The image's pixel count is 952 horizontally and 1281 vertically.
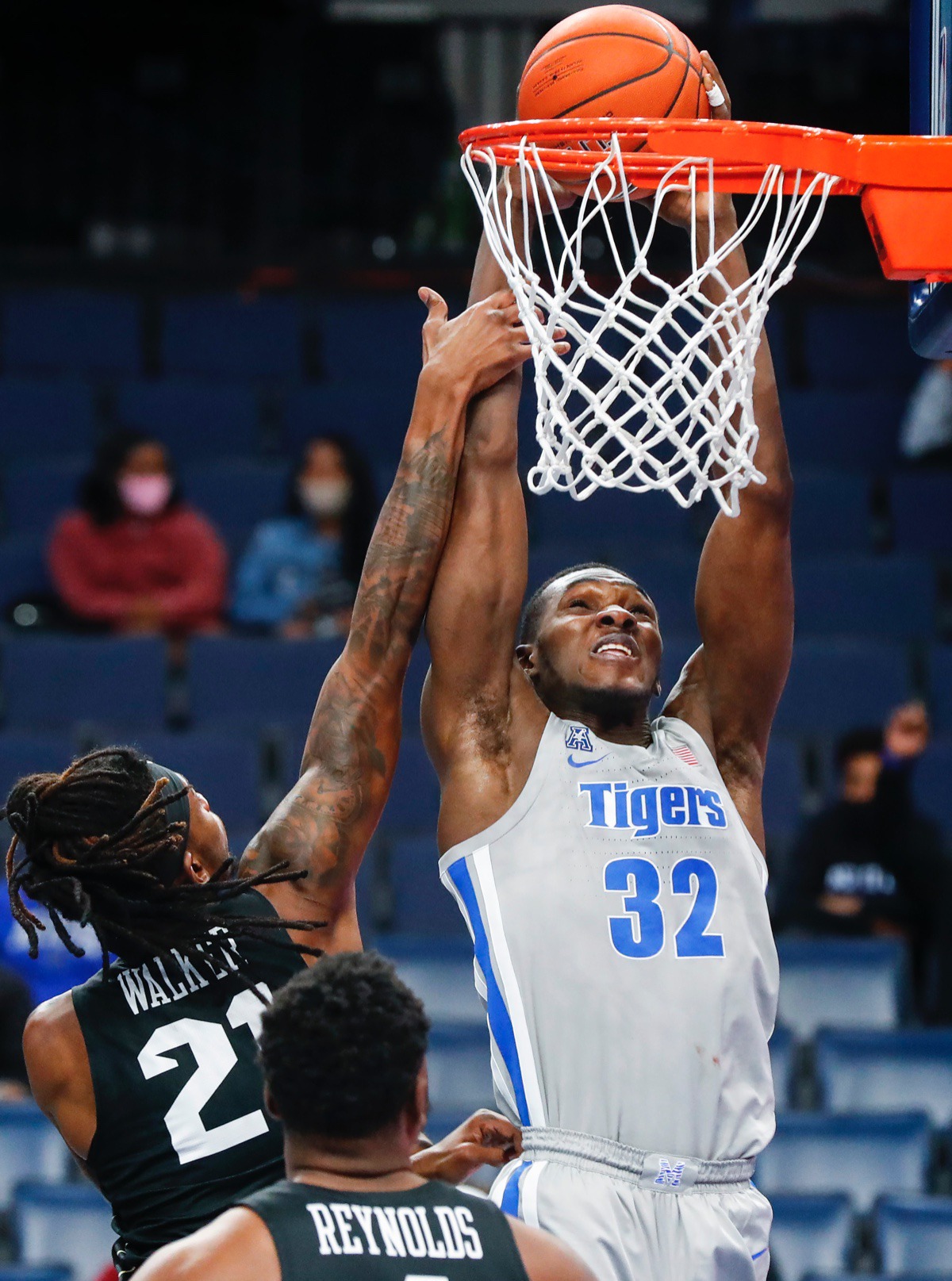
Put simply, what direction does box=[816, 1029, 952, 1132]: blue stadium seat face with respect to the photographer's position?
facing the viewer

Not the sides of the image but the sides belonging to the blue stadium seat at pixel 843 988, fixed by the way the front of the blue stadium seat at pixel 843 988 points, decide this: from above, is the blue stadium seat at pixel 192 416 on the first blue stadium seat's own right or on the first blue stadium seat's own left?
on the first blue stadium seat's own right

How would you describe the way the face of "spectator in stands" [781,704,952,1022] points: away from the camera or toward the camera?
toward the camera

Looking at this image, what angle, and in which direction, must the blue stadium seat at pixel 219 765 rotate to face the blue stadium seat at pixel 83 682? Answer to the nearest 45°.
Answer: approximately 135° to its right

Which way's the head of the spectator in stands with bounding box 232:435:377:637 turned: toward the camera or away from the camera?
toward the camera

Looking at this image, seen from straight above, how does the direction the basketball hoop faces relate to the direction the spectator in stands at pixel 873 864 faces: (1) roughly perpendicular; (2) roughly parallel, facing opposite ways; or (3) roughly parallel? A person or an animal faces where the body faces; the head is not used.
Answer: roughly perpendicular

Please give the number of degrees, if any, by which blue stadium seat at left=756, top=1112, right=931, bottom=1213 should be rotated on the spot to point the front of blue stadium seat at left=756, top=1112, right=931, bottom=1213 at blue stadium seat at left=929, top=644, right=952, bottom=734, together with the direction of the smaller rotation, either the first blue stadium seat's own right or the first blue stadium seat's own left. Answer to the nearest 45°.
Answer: approximately 180°

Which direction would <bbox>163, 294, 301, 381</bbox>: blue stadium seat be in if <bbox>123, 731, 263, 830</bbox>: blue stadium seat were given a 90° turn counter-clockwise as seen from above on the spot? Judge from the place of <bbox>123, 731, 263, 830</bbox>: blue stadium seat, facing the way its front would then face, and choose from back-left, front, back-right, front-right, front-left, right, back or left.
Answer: left

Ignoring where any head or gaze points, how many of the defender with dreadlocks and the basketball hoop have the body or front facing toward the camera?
0

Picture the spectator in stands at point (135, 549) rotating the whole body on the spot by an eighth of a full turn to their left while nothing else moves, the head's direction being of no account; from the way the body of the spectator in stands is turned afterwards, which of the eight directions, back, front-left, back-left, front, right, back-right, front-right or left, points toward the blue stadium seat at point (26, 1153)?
front-right

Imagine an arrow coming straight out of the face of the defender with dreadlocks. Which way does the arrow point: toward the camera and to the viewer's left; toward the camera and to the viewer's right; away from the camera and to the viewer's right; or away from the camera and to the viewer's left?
away from the camera and to the viewer's right

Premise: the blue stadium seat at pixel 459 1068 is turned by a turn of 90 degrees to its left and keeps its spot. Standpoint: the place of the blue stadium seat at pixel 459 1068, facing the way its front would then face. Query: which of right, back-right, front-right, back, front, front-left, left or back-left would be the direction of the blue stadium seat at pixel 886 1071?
front

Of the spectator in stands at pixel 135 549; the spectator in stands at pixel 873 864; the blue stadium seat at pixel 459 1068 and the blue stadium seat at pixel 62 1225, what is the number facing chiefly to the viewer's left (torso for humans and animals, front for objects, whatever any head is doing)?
0

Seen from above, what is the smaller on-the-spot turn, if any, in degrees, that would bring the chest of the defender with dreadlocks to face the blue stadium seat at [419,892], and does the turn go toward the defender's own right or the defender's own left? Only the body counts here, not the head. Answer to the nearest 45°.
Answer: approximately 45° to the defender's own left

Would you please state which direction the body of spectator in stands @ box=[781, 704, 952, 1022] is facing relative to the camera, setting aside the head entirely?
toward the camera

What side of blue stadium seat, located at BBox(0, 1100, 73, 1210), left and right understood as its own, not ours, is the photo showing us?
front

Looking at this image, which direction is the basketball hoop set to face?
to the viewer's left
